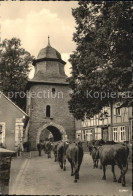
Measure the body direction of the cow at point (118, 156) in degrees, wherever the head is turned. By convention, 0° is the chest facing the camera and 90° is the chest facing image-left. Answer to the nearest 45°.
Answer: approximately 135°

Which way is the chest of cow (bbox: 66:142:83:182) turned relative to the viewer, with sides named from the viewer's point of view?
facing away from the viewer

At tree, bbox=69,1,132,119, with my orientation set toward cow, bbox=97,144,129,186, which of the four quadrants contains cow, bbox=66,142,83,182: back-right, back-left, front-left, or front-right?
front-right

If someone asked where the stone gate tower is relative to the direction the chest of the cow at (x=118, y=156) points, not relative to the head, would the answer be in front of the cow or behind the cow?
in front

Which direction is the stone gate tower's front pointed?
toward the camera

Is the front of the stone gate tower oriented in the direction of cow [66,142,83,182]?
yes

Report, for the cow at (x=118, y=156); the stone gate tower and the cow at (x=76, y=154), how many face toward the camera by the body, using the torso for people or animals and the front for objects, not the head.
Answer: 1

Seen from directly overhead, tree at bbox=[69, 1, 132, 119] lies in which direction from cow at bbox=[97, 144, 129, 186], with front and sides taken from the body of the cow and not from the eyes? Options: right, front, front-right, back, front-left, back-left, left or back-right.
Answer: front-right

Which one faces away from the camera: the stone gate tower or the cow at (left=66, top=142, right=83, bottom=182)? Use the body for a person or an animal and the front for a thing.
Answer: the cow

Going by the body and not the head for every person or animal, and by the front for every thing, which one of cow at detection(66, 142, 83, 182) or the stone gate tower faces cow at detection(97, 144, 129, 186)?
the stone gate tower

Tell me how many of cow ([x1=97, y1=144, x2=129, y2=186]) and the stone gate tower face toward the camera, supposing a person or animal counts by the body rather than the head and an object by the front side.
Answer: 1

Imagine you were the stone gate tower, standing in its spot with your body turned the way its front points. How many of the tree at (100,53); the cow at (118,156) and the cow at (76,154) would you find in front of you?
3

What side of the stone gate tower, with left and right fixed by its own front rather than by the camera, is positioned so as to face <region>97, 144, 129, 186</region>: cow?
front
